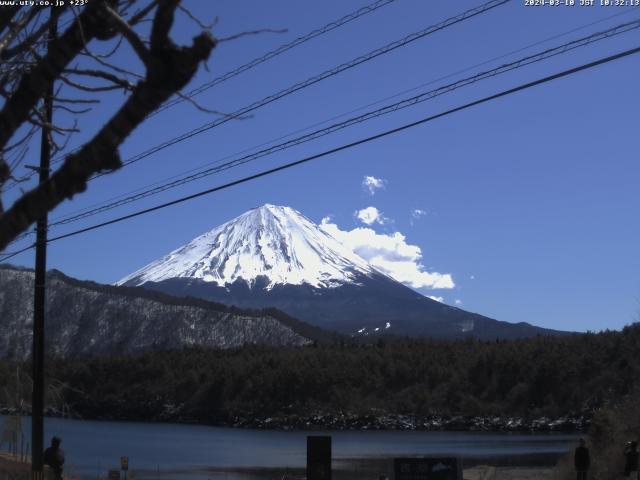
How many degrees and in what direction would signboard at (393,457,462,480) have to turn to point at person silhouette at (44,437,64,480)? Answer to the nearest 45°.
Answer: approximately 90° to its right

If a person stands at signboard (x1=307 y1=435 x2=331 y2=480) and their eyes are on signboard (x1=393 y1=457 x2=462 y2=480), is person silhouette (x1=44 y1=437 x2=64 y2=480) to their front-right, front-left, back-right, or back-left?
back-left

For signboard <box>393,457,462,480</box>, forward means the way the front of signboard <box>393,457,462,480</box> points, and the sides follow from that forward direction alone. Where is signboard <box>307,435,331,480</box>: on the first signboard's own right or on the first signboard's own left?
on the first signboard's own right

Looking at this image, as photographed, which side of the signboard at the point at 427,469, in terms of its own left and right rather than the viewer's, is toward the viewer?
front

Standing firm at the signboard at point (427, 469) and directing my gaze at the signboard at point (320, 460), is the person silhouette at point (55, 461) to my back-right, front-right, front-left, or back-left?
front-right
